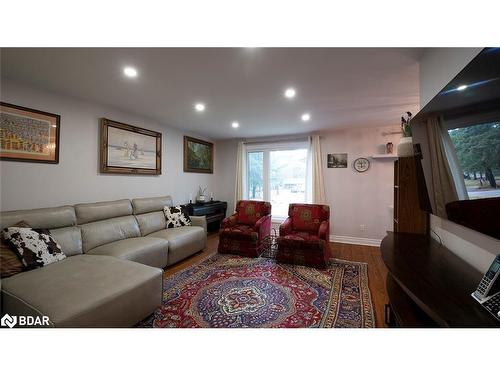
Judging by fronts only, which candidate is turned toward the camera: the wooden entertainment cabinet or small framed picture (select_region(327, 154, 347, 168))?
the small framed picture

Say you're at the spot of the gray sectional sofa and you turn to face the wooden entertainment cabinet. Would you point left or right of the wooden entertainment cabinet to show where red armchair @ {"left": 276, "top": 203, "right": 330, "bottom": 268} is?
left

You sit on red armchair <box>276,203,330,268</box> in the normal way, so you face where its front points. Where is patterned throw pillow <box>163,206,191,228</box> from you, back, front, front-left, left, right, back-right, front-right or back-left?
front-right

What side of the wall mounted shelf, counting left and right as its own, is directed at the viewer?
front

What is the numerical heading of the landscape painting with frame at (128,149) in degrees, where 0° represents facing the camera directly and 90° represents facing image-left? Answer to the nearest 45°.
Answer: approximately 315°

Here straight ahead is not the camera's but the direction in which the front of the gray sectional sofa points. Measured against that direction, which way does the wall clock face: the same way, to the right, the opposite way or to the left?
to the right

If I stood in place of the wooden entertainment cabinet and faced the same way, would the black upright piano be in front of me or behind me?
in front

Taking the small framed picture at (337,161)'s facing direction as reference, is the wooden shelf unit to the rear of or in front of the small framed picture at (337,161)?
in front

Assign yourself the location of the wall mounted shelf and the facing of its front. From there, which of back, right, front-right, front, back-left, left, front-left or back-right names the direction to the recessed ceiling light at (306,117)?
front-right

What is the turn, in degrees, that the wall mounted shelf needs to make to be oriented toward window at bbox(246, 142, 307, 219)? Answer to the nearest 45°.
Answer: approximately 90° to its right

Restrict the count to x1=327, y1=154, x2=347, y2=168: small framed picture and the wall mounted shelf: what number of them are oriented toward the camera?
2

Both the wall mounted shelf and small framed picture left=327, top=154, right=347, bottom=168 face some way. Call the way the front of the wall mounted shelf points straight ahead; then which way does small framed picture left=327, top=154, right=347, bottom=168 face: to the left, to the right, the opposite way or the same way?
the same way

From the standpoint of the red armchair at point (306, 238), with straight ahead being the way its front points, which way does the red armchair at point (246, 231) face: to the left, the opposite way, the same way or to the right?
the same way

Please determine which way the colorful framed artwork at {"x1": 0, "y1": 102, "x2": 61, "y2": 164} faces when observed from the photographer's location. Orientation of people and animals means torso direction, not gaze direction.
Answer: facing the viewer and to the right of the viewer

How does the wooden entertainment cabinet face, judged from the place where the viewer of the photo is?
facing to the left of the viewer

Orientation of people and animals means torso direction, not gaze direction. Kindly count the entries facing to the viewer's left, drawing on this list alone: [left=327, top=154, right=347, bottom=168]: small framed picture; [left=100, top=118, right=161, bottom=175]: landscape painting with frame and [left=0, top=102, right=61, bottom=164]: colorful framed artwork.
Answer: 0

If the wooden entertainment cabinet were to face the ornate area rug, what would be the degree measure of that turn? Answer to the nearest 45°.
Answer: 0° — it already faces it

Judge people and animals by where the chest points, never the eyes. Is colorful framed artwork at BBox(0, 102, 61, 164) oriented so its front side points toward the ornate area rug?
yes

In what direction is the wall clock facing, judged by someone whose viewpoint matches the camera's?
facing the viewer

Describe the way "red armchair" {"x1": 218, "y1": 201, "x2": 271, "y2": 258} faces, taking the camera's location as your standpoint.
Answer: facing the viewer and to the left of the viewer

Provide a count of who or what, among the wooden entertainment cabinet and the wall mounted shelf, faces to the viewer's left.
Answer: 1

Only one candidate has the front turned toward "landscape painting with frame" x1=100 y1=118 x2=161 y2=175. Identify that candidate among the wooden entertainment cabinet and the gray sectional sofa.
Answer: the wooden entertainment cabinet
